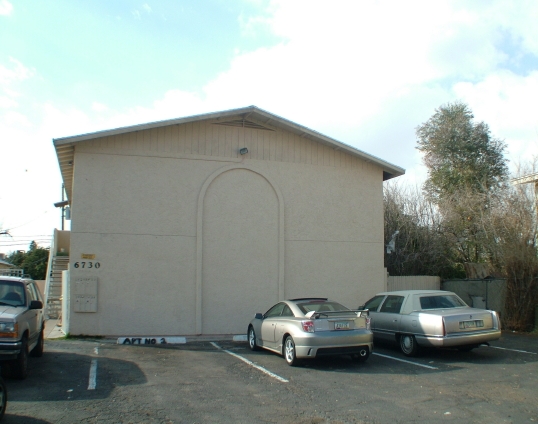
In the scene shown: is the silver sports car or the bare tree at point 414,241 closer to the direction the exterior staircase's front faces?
the silver sports car

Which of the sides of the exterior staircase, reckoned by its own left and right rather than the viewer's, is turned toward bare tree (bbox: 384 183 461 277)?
left

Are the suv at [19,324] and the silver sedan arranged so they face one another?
no

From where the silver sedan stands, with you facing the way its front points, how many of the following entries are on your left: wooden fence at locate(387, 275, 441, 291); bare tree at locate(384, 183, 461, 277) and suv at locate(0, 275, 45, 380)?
1

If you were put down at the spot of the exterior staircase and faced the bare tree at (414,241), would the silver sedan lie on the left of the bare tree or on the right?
right

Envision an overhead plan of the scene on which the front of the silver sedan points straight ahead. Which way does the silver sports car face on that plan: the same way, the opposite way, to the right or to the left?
the same way

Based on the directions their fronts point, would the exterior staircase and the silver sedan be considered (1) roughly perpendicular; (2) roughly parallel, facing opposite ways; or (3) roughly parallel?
roughly parallel, facing opposite ways

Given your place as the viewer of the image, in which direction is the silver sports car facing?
facing away from the viewer and to the left of the viewer

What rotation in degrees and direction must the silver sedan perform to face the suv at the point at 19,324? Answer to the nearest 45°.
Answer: approximately 90° to its left

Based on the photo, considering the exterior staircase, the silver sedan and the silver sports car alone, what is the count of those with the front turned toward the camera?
1

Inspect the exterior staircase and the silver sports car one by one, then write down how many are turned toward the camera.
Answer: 1

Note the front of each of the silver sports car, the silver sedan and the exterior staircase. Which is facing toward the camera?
the exterior staircase

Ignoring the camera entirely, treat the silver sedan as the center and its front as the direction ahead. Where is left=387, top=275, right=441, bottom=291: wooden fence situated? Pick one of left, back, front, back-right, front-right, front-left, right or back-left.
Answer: front-right

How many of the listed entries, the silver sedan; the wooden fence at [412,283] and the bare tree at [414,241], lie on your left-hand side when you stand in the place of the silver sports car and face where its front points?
0

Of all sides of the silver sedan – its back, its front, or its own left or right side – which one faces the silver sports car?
left

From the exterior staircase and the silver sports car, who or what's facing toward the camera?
the exterior staircase

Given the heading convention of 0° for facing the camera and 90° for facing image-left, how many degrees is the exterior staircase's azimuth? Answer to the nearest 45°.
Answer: approximately 0°

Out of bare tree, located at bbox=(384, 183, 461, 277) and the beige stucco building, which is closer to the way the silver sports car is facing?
the beige stucco building

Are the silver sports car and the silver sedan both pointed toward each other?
no
